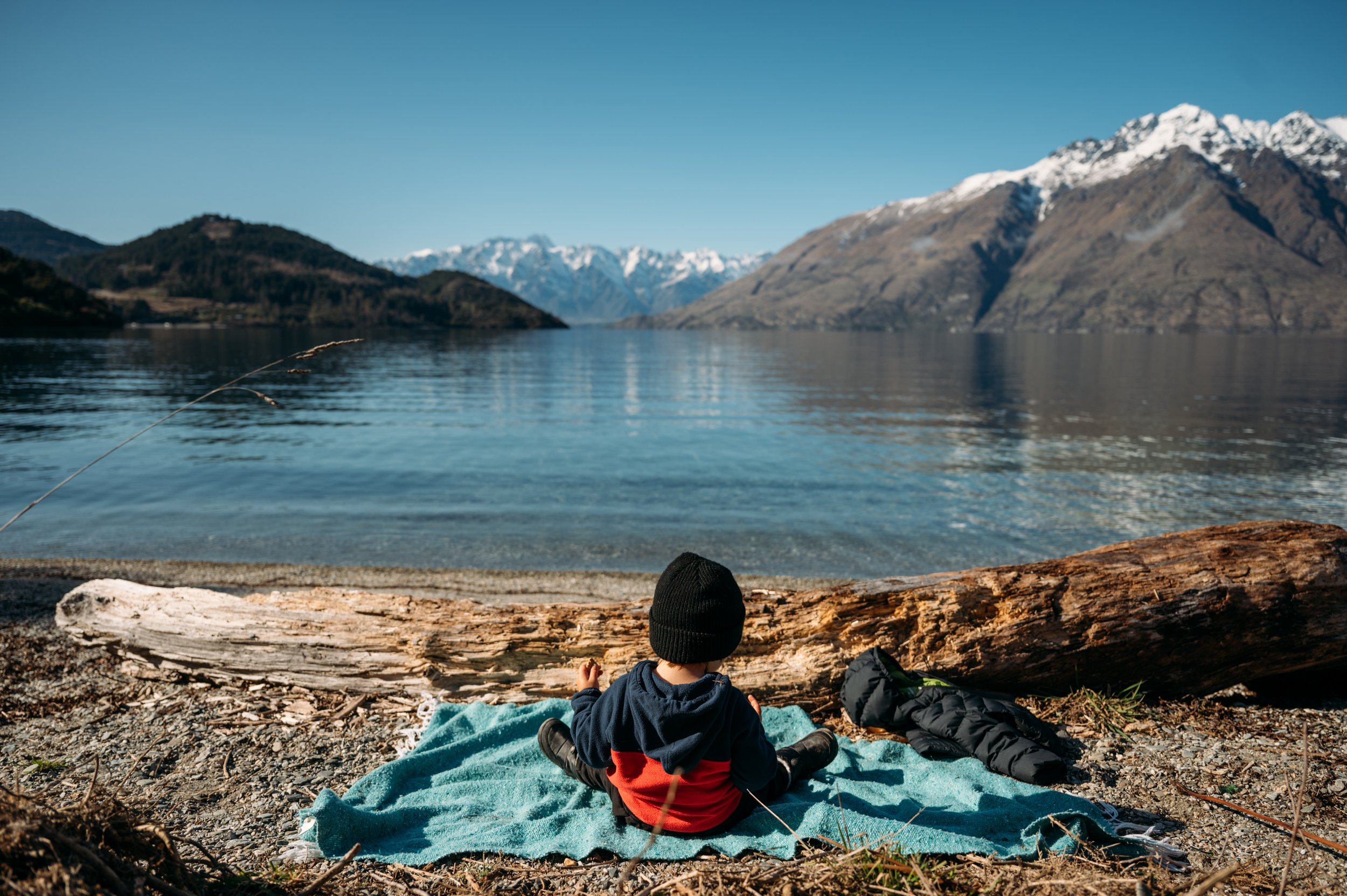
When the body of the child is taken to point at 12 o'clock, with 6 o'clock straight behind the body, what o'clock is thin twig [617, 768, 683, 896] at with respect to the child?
The thin twig is roughly at 6 o'clock from the child.

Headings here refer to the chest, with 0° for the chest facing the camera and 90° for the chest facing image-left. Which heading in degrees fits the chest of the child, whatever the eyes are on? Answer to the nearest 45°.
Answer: approximately 180°

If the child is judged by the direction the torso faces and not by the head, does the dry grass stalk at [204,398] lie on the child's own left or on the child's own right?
on the child's own left

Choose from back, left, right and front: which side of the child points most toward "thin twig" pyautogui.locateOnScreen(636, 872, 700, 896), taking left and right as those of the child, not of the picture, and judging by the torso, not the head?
back

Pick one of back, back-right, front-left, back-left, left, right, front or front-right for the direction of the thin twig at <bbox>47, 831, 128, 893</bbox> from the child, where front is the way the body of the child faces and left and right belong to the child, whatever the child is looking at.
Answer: back-left

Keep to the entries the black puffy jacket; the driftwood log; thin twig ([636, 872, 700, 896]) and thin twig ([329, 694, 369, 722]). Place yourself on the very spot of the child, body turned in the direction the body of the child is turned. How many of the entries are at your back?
1

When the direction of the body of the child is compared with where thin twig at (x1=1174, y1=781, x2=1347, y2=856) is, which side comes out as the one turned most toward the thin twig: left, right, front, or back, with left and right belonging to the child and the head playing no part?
right

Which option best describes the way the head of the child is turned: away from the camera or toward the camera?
away from the camera

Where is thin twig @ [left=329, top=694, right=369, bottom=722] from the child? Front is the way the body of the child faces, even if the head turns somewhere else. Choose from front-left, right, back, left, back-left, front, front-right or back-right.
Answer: front-left
